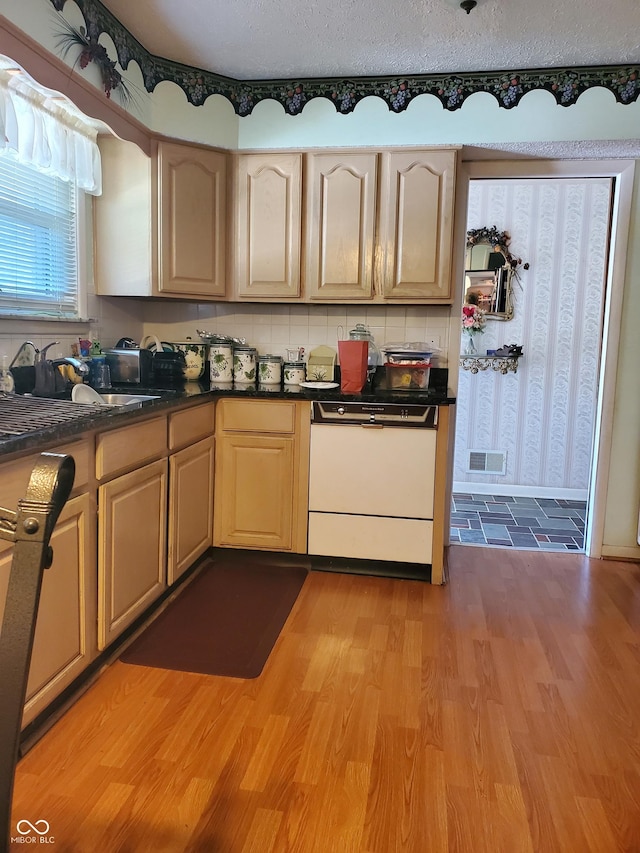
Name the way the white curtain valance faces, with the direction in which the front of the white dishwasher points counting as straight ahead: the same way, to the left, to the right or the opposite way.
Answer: to the left

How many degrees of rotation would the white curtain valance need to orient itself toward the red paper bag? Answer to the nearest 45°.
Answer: approximately 45° to its left

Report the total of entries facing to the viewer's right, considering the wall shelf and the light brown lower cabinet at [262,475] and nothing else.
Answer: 0

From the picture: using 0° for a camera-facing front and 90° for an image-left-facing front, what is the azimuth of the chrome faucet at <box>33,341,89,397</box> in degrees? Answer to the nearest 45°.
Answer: approximately 270°

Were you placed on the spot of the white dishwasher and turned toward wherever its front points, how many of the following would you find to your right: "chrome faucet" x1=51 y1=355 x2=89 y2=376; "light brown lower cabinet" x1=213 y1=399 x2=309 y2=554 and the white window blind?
3

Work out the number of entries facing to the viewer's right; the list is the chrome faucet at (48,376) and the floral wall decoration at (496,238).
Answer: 1

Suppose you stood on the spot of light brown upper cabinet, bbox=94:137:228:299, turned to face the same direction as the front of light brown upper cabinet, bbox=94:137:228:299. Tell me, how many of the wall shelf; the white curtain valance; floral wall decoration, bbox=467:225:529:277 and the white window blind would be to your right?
2
